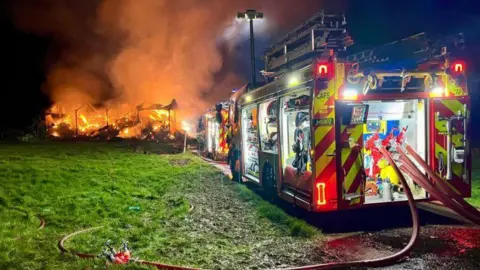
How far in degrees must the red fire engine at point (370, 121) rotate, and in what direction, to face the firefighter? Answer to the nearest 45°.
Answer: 0° — it already faces them

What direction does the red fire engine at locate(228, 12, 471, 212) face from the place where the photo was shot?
facing away from the viewer and to the left of the viewer
